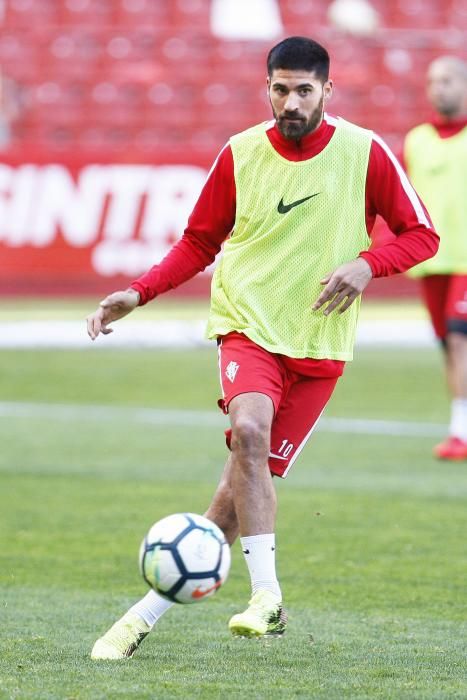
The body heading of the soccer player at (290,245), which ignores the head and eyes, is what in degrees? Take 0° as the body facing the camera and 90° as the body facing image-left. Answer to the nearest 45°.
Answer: approximately 0°

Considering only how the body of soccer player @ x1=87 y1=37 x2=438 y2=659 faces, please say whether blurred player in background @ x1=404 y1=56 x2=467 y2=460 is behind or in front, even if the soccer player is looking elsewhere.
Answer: behind

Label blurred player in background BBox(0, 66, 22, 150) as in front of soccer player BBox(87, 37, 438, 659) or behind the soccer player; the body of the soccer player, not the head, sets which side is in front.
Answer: behind
